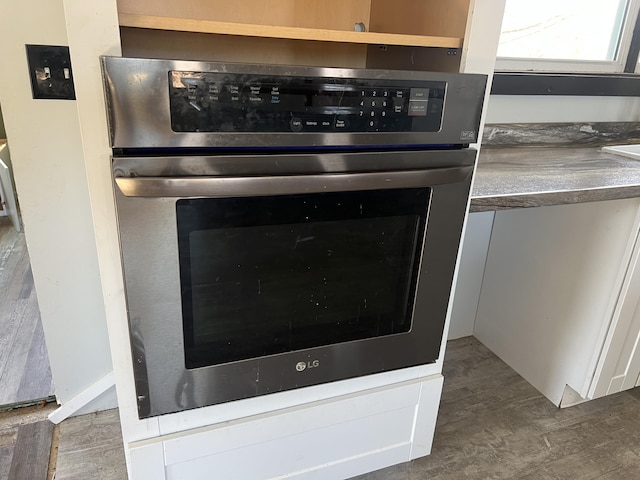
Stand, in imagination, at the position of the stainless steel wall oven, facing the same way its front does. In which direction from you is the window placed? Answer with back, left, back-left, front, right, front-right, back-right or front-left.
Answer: back-left

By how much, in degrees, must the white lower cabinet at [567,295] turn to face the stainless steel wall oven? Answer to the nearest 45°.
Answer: approximately 90° to its right

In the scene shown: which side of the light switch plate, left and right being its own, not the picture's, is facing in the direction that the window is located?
left

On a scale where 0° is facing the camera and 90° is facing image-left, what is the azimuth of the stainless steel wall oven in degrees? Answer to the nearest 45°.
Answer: approximately 0°

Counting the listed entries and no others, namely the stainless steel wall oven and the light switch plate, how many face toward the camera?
2

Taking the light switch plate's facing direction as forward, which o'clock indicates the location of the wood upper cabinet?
The wood upper cabinet is roughly at 10 o'clock from the light switch plate.
